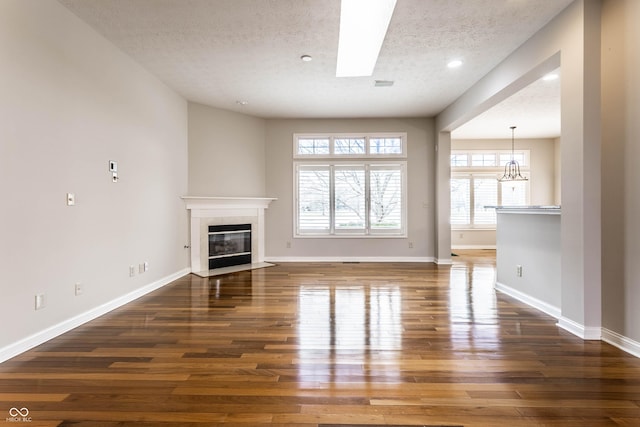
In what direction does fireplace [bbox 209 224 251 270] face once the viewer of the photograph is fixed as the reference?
facing the viewer and to the right of the viewer

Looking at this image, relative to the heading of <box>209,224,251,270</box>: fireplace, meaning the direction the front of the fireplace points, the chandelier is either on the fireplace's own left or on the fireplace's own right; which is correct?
on the fireplace's own left

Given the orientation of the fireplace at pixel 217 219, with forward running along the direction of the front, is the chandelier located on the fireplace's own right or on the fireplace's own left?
on the fireplace's own left

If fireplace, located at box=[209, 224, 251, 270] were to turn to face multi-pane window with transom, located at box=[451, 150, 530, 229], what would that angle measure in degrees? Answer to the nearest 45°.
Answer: approximately 45° to its left

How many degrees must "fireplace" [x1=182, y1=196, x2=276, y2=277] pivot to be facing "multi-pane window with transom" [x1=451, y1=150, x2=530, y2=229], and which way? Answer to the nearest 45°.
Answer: approximately 45° to its left
